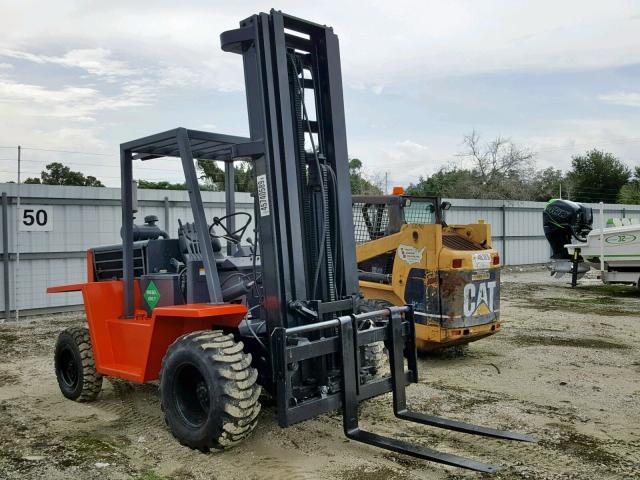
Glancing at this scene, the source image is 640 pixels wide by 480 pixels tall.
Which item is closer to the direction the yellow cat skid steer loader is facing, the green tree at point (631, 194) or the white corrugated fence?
the white corrugated fence

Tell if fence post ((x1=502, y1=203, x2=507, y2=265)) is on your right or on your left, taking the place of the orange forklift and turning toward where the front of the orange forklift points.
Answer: on your left

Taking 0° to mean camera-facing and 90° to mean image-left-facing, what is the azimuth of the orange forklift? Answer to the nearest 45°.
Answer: approximately 315°

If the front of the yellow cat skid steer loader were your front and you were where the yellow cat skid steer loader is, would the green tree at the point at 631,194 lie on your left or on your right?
on your right

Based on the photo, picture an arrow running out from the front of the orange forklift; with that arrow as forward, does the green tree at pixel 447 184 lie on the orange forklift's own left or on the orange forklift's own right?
on the orange forklift's own left

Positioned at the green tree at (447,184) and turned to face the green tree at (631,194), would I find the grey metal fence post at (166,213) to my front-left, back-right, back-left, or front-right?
back-right
